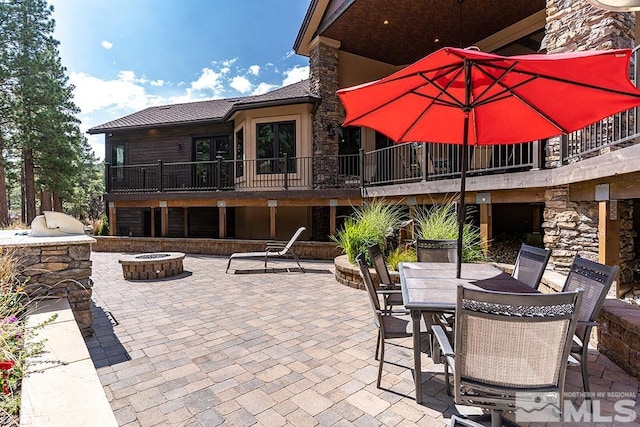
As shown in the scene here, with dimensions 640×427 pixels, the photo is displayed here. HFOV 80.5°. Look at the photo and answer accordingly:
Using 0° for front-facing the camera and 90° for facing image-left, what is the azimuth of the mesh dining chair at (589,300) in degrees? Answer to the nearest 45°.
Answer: approximately 45°

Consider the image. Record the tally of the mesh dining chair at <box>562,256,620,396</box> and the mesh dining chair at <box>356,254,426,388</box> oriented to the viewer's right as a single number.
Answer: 1

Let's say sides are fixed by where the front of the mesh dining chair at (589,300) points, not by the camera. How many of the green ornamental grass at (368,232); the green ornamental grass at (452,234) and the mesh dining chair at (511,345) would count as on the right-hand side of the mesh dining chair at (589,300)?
2

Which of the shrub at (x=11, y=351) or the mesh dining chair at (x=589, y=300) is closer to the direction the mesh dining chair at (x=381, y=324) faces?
the mesh dining chair at (x=589, y=300)

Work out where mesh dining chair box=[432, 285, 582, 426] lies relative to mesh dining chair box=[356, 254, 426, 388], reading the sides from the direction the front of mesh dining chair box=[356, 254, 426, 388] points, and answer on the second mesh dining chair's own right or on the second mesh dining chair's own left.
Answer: on the second mesh dining chair's own right

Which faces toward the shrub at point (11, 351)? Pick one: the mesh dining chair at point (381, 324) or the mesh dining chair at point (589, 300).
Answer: the mesh dining chair at point (589, 300)

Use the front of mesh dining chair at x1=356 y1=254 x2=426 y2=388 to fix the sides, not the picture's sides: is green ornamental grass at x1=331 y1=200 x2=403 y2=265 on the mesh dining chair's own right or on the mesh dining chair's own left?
on the mesh dining chair's own left

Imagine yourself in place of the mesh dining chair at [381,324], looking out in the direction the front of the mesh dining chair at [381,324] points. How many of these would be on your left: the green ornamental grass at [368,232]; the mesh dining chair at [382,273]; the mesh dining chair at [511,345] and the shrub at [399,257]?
3

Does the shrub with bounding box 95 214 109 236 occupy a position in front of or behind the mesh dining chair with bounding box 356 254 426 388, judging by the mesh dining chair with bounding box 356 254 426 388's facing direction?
behind

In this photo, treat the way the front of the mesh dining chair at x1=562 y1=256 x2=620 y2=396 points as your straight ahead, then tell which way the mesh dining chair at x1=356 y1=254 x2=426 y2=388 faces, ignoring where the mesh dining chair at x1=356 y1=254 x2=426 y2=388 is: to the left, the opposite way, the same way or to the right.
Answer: the opposite way

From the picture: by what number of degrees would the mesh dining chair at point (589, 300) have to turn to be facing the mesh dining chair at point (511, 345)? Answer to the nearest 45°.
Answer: approximately 45° to its left

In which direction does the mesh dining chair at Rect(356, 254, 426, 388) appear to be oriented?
to the viewer's right

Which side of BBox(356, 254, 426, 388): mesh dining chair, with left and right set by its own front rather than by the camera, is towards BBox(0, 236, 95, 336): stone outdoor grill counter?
back
